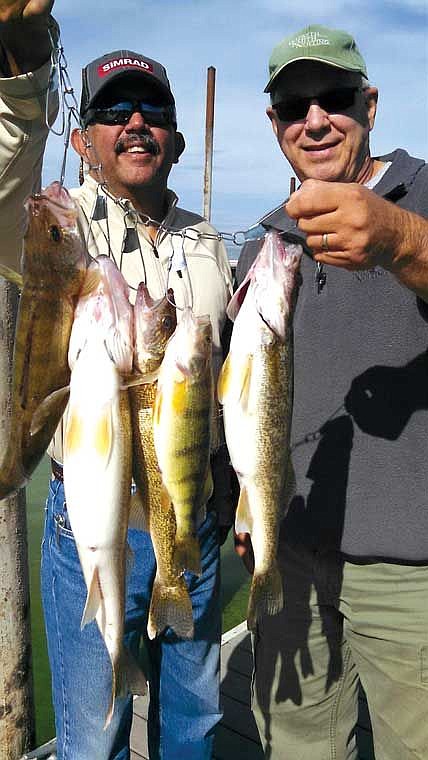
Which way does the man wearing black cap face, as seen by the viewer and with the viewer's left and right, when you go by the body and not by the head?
facing the viewer

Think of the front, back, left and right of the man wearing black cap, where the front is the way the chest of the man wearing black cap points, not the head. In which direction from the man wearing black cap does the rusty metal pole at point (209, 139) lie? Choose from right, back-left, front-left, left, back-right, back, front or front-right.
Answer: back

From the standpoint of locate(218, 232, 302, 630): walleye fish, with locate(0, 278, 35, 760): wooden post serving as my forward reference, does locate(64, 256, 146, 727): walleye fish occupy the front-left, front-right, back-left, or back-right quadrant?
front-left

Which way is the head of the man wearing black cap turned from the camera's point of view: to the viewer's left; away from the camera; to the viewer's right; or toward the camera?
toward the camera

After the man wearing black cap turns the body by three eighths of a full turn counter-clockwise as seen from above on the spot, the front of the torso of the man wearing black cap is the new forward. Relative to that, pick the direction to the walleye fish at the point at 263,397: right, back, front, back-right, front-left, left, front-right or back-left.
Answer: right

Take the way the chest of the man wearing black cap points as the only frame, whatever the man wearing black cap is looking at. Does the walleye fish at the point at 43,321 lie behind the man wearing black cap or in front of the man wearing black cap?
in front
